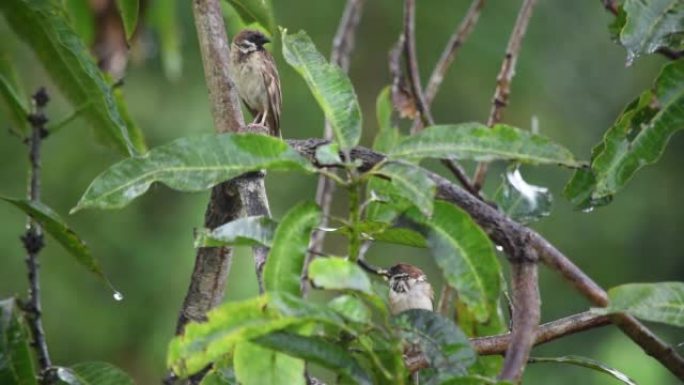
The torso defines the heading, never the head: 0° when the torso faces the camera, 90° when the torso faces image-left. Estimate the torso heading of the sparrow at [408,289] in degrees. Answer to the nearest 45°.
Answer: approximately 45°

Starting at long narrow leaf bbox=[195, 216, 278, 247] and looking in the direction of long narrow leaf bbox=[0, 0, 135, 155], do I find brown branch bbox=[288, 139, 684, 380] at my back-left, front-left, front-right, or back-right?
back-right

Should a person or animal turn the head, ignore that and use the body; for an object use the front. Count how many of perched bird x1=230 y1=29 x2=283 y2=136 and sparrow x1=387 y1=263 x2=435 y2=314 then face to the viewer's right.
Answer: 0

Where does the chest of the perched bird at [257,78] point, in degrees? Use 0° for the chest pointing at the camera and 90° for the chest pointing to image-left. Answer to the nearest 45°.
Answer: approximately 45°

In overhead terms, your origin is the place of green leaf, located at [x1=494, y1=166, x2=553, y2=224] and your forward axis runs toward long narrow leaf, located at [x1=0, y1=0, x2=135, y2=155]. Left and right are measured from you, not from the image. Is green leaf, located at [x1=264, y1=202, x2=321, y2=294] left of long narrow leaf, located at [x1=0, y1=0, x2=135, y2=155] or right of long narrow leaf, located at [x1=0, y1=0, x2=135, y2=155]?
left

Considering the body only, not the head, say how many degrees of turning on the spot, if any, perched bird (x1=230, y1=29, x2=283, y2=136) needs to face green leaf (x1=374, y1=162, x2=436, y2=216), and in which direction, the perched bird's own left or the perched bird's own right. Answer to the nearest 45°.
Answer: approximately 45° to the perched bird's own left

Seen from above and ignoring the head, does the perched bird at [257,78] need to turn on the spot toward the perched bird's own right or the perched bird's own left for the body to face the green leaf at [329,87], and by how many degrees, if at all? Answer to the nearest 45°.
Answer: approximately 45° to the perched bird's own left
